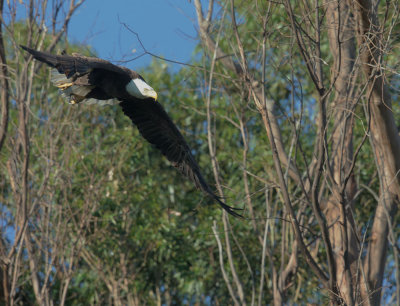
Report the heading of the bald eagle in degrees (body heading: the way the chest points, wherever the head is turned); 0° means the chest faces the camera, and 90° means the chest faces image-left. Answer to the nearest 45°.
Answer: approximately 315°

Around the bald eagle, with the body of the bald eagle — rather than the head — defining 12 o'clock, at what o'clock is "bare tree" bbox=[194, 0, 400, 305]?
The bare tree is roughly at 12 o'clock from the bald eagle.
